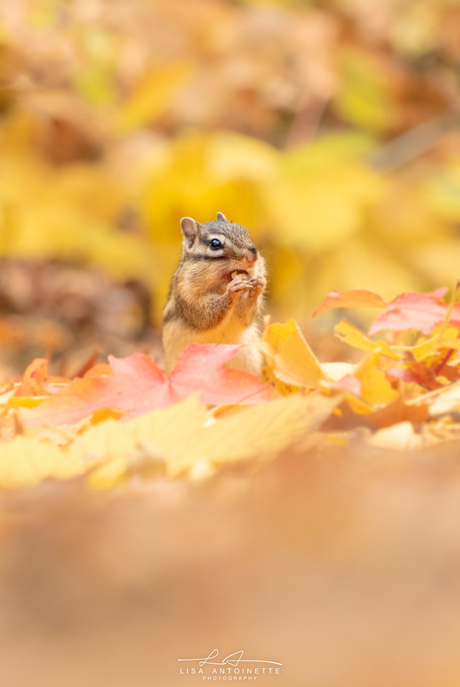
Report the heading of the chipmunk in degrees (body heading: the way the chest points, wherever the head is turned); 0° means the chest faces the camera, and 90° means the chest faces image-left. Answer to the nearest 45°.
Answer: approximately 315°
